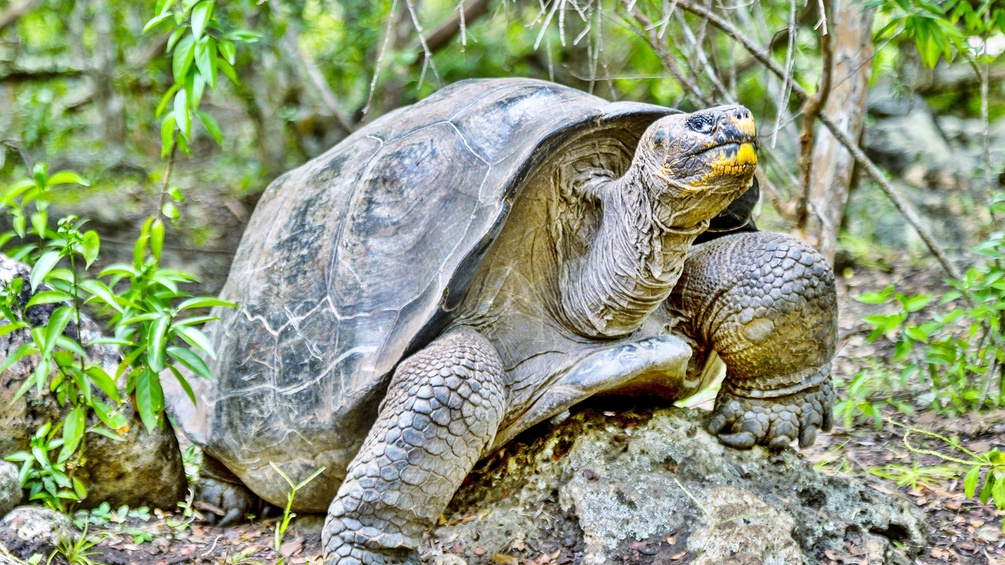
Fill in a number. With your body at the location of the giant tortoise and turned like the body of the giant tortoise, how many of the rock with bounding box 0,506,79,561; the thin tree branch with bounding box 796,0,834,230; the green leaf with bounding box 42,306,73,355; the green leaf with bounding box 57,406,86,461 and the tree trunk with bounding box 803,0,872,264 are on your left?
2

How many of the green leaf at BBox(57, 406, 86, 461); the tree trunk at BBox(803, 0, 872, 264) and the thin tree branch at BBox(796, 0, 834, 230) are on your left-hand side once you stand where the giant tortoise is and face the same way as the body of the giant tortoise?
2

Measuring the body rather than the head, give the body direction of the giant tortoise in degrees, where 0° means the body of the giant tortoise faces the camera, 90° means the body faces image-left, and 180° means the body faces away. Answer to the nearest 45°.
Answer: approximately 315°

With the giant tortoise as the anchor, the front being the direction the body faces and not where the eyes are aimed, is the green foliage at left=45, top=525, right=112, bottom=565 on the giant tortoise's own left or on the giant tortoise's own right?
on the giant tortoise's own right

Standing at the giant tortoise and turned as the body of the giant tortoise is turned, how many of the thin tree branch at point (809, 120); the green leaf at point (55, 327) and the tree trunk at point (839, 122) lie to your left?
2

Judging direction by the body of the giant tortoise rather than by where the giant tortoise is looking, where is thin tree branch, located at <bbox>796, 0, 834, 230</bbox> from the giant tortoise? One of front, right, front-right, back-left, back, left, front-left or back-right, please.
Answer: left

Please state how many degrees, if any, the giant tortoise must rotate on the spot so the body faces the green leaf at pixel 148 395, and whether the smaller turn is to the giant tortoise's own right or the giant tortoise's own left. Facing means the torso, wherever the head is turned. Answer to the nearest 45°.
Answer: approximately 135° to the giant tortoise's own right

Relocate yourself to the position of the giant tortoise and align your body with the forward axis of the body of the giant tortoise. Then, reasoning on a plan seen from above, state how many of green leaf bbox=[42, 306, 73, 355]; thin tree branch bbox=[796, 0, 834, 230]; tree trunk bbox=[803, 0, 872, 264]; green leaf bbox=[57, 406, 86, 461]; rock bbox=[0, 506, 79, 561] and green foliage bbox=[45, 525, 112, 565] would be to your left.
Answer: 2
